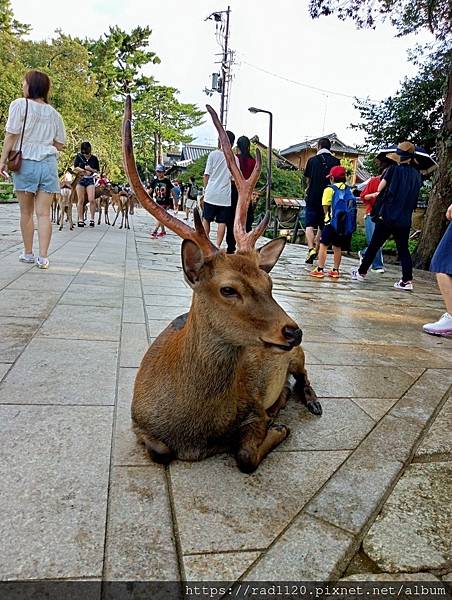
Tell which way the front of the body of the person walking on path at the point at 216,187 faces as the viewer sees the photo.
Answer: away from the camera

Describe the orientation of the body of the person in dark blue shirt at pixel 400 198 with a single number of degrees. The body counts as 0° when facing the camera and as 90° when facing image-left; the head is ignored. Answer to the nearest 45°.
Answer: approximately 135°

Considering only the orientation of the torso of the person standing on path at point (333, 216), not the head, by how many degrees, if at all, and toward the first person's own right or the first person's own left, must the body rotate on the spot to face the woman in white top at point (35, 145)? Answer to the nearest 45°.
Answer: approximately 90° to the first person's own left

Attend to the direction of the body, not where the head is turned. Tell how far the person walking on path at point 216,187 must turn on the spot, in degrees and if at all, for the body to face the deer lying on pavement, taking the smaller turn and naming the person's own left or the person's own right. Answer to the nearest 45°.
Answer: approximately 180°

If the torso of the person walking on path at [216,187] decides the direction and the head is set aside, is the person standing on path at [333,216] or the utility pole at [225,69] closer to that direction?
the utility pole

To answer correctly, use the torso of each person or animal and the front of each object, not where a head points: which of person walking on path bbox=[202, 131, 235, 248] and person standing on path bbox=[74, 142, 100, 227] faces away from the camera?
person walking on path bbox=[202, 131, 235, 248]

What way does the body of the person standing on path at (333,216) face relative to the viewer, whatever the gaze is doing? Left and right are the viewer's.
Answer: facing away from the viewer and to the left of the viewer

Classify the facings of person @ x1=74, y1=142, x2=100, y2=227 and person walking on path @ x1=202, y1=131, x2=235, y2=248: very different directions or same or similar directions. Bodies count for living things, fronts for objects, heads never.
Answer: very different directions

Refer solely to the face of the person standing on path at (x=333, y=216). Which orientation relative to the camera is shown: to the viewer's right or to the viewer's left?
to the viewer's left
